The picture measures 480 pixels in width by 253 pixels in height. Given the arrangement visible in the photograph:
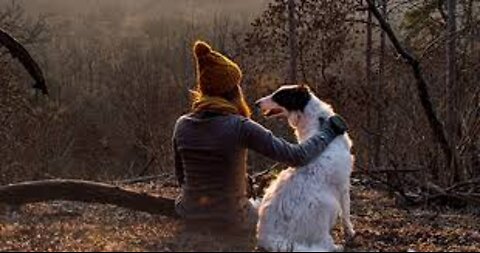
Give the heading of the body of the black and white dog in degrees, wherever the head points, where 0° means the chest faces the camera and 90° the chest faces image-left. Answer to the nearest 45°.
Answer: approximately 225°

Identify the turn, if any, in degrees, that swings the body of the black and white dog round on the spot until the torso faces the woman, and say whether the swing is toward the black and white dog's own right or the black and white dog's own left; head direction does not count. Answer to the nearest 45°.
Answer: approximately 90° to the black and white dog's own left

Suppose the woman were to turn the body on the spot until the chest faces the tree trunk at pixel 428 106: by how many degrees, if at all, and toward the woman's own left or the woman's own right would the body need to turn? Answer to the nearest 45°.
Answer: approximately 45° to the woman's own right

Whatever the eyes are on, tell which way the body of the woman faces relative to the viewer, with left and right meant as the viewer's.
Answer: facing away from the viewer

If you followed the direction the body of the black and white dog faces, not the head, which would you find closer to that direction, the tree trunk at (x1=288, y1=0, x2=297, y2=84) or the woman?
the tree trunk

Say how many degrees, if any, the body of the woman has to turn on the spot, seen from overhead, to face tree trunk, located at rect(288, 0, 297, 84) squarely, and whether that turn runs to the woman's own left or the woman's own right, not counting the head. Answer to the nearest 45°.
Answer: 0° — they already face it

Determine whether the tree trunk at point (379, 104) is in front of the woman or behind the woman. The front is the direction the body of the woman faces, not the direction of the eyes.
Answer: in front

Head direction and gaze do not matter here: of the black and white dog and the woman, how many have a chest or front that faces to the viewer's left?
0
